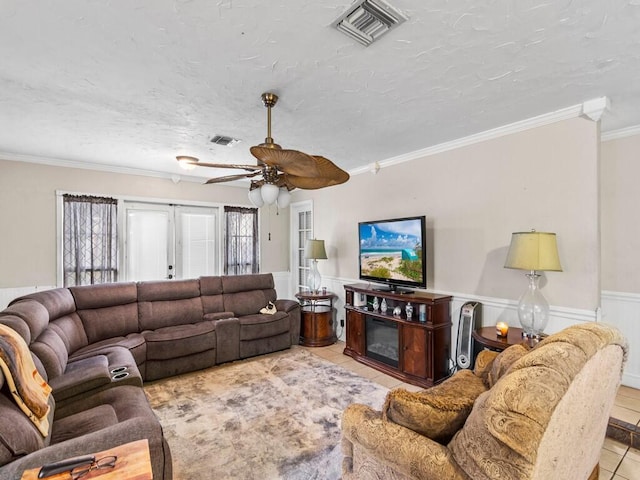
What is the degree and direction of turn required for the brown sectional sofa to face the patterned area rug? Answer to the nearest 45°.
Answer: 0° — it already faces it

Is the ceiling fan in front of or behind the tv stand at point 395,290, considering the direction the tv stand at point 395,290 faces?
in front

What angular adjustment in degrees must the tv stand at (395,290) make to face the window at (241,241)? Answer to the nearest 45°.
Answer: approximately 90° to its right

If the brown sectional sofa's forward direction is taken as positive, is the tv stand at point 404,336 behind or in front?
in front

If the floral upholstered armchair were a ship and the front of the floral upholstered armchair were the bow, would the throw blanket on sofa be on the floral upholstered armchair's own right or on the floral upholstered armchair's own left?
on the floral upholstered armchair's own left

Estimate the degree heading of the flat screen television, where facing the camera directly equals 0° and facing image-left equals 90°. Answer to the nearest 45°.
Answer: approximately 45°

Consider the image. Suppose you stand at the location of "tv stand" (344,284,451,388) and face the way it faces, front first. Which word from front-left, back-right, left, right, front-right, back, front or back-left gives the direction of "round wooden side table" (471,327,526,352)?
left

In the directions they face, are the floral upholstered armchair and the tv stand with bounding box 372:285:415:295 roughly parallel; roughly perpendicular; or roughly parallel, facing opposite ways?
roughly perpendicular

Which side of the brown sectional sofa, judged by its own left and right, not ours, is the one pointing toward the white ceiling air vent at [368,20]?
front

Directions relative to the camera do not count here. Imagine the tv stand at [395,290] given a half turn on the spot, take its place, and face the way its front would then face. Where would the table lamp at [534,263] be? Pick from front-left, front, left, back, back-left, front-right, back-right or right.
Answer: right

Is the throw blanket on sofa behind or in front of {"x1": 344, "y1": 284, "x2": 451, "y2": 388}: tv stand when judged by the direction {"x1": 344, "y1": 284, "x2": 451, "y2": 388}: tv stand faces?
in front

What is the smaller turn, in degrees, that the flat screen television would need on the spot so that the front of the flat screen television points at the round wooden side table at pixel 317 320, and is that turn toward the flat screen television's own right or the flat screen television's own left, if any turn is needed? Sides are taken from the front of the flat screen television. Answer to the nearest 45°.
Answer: approximately 90° to the flat screen television's own right
